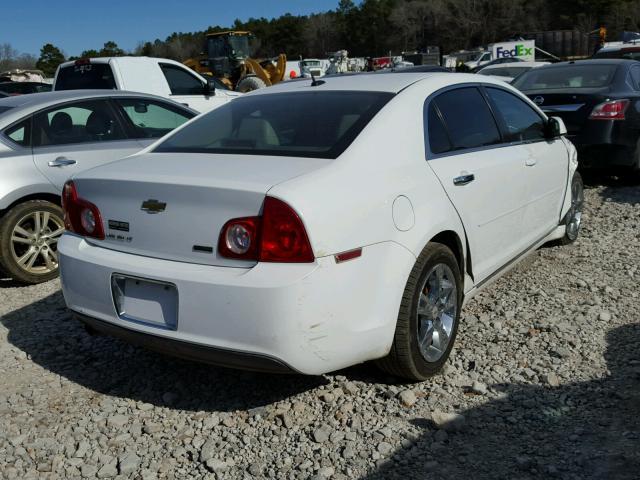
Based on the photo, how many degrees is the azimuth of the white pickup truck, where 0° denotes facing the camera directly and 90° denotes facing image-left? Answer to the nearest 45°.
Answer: approximately 225°

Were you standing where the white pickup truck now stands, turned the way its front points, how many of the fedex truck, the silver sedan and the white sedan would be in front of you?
1

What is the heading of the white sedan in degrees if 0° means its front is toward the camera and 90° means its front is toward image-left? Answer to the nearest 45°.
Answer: approximately 225°

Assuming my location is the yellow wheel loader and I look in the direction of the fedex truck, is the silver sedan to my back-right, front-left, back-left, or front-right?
back-right

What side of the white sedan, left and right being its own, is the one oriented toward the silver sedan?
left

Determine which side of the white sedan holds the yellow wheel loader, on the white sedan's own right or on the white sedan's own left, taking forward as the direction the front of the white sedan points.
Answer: on the white sedan's own left
